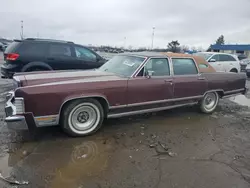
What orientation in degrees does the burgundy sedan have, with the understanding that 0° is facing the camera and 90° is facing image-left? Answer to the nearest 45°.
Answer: approximately 45°

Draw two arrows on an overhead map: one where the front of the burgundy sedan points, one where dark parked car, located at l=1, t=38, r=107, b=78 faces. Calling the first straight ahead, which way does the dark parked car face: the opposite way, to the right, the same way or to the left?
the opposite way

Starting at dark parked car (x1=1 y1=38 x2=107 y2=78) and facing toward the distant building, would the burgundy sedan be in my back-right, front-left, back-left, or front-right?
back-right

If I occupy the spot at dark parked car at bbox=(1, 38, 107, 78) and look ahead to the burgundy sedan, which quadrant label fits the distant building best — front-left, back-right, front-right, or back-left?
back-left

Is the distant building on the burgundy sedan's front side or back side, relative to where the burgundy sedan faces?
on the back side

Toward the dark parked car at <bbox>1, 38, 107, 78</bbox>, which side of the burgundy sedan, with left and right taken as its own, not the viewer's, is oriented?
right

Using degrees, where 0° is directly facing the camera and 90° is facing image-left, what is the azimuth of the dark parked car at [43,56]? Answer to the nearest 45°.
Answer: approximately 225°
